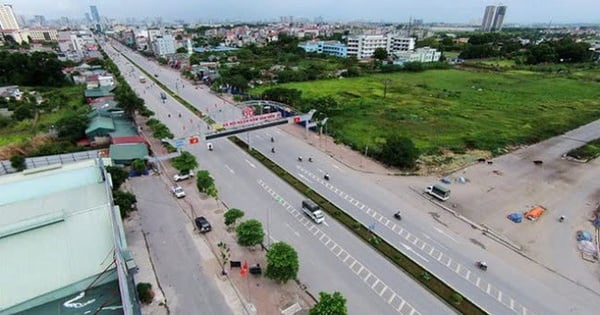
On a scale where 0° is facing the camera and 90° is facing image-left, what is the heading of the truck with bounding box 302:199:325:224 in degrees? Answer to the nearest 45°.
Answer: approximately 315°

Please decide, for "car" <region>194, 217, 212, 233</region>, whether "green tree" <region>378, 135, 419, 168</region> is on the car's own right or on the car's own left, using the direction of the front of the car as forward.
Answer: on the car's own left

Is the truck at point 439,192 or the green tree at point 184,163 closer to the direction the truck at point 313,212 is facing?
the truck at point 439,192

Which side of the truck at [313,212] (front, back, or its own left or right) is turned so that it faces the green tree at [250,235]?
right

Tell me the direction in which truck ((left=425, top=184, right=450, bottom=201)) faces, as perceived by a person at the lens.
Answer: facing away from the viewer and to the left of the viewer

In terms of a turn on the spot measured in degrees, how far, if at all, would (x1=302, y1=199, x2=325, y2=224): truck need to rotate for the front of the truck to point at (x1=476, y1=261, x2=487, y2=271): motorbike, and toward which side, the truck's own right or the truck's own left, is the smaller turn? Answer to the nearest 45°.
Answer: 0° — it already faces it

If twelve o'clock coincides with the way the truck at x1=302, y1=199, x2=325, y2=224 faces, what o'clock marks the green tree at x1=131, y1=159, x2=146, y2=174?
The green tree is roughly at 5 o'clock from the truck.

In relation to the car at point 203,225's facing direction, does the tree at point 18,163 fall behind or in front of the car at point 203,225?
behind

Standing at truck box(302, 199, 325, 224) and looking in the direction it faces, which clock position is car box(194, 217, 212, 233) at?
The car is roughly at 4 o'clock from the truck.

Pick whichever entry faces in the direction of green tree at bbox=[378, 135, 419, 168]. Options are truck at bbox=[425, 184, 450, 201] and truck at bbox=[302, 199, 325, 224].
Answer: the truck at bbox=[425, 184, 450, 201]

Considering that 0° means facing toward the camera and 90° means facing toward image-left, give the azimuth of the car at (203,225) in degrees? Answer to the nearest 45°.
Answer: approximately 315°
